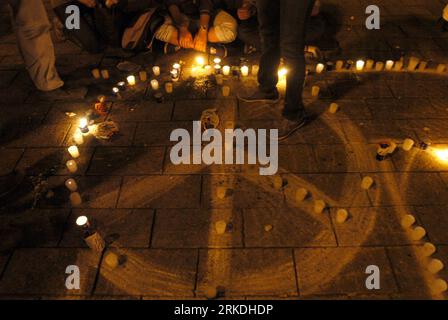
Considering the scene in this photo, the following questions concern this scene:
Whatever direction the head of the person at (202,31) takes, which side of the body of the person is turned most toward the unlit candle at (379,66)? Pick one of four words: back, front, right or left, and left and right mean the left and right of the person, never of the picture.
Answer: left

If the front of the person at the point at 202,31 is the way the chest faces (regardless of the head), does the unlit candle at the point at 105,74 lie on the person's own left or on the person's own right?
on the person's own right

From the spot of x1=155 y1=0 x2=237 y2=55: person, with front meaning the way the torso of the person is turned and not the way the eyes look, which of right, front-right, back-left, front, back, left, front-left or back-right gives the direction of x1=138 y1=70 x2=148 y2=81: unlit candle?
front-right

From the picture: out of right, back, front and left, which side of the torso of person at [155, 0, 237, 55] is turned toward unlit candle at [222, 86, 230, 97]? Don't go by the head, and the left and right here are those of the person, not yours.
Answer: front

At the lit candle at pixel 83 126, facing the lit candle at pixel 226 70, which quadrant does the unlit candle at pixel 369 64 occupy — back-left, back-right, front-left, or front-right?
front-right

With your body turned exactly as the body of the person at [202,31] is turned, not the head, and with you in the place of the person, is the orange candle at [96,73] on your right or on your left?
on your right

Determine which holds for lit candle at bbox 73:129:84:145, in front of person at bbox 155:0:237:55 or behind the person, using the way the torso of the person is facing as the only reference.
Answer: in front

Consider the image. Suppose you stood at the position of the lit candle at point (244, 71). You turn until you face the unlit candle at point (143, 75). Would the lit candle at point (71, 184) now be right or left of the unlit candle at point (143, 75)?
left

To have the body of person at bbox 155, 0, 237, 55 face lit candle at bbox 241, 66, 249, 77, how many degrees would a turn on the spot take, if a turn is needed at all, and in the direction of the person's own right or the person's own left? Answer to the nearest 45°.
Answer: approximately 45° to the person's own left

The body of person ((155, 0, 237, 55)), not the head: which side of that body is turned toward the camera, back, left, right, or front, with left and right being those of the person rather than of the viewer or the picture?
front

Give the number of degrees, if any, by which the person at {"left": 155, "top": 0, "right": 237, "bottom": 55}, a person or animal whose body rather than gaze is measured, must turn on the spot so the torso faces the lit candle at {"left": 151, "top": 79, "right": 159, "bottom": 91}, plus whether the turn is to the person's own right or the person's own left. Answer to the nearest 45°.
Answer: approximately 45° to the person's own right
